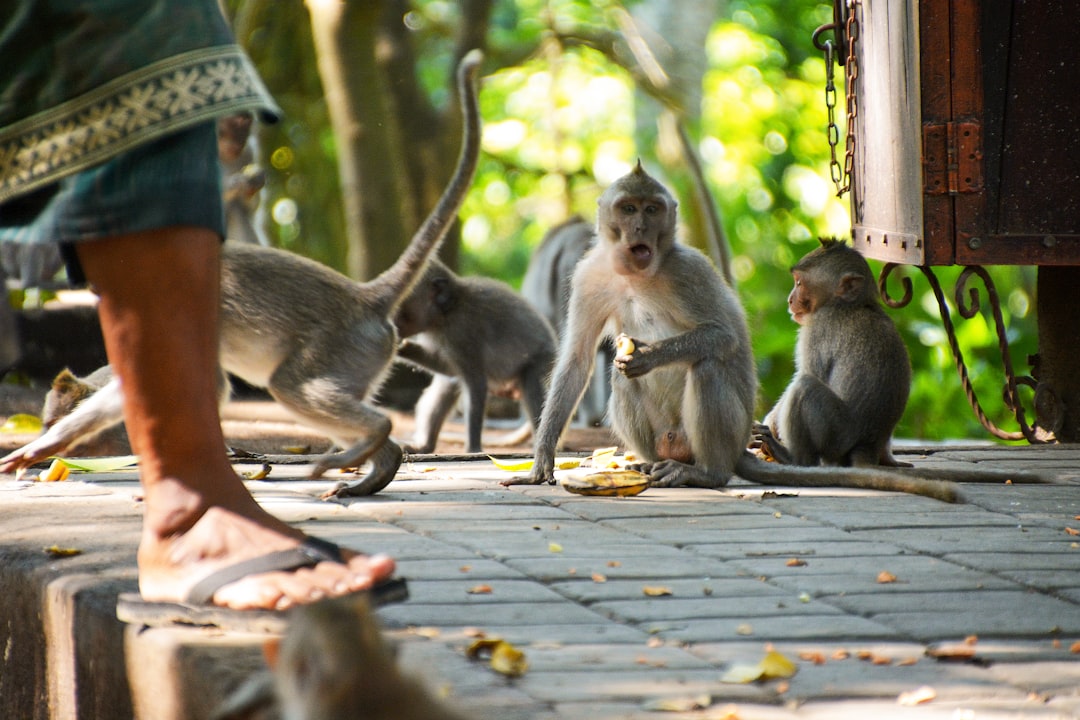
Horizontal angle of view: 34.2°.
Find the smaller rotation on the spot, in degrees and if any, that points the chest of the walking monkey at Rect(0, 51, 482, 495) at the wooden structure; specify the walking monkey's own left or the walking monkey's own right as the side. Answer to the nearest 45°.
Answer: approximately 180°

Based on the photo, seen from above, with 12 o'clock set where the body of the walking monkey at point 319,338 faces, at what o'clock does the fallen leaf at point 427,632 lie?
The fallen leaf is roughly at 9 o'clock from the walking monkey.

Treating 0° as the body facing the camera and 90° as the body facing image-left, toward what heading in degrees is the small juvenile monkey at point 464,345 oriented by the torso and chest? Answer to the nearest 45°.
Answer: approximately 90°

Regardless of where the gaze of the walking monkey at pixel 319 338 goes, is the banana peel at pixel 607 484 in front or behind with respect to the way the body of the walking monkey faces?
behind

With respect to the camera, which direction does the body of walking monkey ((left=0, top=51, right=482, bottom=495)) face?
to the viewer's left

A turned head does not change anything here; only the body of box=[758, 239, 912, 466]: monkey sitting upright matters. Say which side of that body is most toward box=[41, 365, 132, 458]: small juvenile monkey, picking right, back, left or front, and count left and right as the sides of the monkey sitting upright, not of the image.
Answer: front

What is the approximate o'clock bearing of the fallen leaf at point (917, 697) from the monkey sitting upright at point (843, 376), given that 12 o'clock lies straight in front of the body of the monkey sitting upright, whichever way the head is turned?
The fallen leaf is roughly at 9 o'clock from the monkey sitting upright.

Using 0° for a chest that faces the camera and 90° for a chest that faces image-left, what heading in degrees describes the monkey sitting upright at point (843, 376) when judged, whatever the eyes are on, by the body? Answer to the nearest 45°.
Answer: approximately 90°

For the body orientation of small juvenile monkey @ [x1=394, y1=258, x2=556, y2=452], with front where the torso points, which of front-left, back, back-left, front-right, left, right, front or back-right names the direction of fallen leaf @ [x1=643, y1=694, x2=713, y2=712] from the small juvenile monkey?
left
